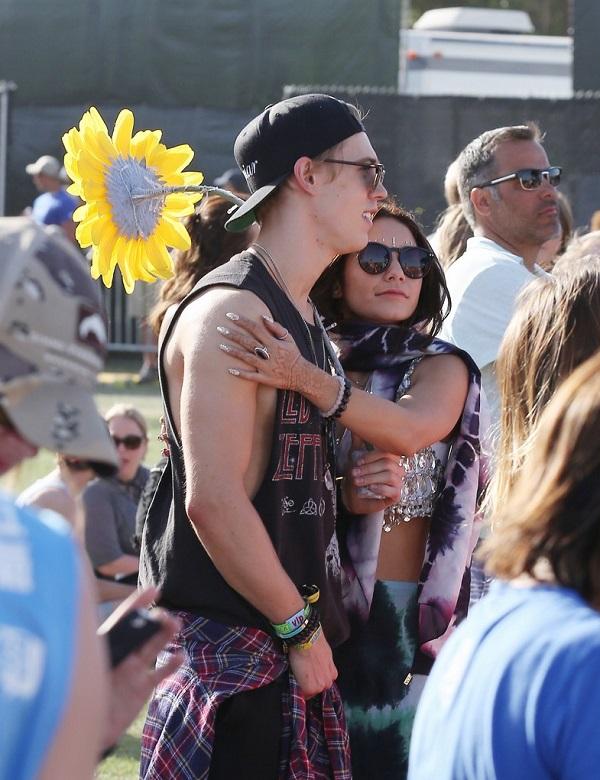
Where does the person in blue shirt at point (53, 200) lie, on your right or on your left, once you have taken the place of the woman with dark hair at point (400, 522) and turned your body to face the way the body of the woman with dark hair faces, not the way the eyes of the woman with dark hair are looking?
on your right

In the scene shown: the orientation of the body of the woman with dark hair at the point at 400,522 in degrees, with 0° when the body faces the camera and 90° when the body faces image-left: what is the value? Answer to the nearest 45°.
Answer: approximately 45°

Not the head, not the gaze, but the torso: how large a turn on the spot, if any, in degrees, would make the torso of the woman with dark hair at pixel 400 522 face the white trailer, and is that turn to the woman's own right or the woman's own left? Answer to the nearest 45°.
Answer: approximately 135° to the woman's own right

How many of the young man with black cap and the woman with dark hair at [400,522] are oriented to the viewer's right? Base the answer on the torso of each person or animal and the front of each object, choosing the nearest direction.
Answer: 1

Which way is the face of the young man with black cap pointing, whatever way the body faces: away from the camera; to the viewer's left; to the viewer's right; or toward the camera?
to the viewer's right

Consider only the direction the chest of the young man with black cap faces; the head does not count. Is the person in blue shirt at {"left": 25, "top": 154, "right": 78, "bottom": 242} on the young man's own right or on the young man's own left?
on the young man's own left

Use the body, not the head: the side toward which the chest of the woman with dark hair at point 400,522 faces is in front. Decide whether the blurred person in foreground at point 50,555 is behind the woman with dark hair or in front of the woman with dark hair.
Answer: in front

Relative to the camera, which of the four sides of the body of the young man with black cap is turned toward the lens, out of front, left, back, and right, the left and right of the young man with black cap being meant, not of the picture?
right
